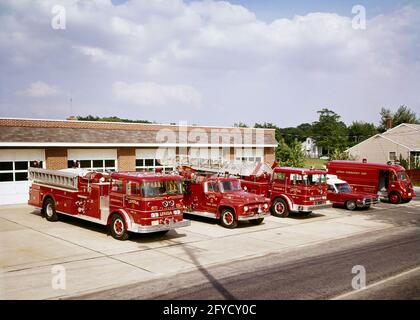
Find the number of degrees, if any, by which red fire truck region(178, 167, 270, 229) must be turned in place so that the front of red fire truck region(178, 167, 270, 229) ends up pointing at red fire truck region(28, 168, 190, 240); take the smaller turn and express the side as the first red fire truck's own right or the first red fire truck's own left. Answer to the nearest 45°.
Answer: approximately 90° to the first red fire truck's own right

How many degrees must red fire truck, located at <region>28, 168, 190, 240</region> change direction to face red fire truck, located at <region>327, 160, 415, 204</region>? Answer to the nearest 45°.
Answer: approximately 90° to its left

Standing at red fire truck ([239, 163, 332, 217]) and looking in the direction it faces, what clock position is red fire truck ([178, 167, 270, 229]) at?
red fire truck ([178, 167, 270, 229]) is roughly at 3 o'clock from red fire truck ([239, 163, 332, 217]).

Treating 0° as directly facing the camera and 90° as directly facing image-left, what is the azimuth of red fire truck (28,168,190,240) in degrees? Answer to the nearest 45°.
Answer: approximately 315°

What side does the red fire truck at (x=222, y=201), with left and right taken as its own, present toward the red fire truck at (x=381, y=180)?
left

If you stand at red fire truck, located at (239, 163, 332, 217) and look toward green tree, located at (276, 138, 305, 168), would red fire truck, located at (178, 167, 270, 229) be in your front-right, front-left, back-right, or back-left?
back-left

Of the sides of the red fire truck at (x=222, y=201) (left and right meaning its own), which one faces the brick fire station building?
back

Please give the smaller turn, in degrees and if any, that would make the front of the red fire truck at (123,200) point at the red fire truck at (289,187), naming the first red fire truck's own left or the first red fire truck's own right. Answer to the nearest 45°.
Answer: approximately 90° to the first red fire truck's own left

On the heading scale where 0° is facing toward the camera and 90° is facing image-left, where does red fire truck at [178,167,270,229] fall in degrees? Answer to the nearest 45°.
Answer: approximately 315°

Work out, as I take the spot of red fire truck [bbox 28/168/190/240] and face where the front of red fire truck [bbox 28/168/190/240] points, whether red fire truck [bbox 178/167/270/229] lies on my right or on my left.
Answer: on my left
